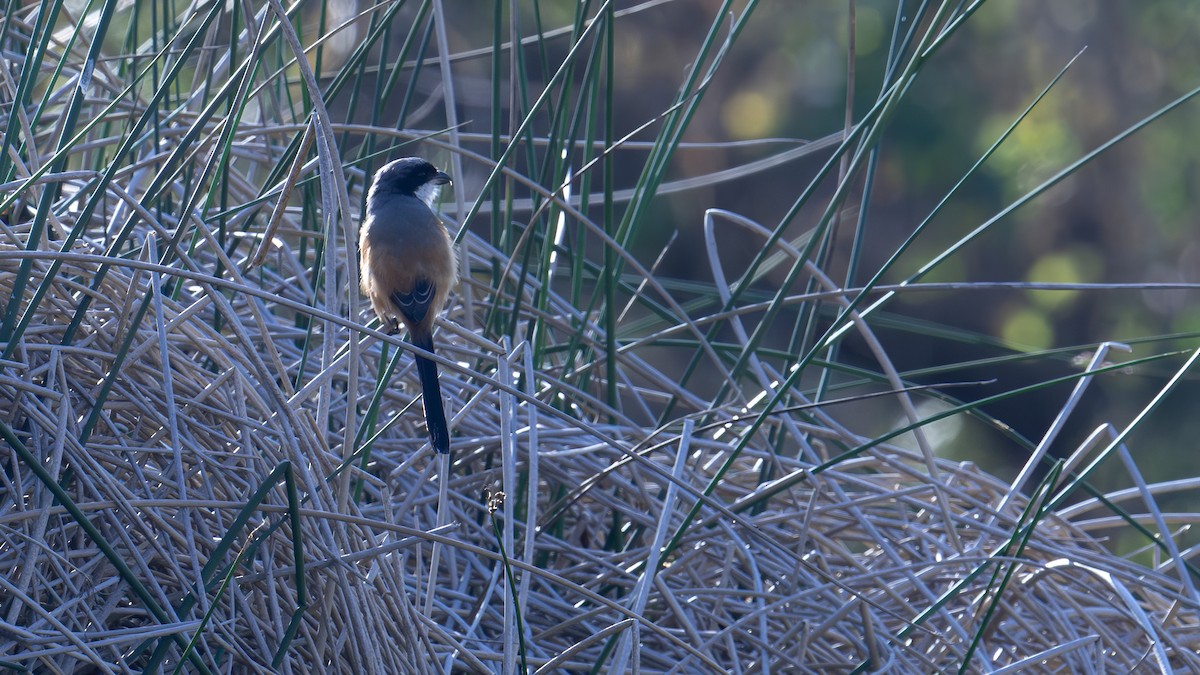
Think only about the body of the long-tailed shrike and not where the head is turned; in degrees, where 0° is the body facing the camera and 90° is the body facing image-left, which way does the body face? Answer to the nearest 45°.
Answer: approximately 180°
